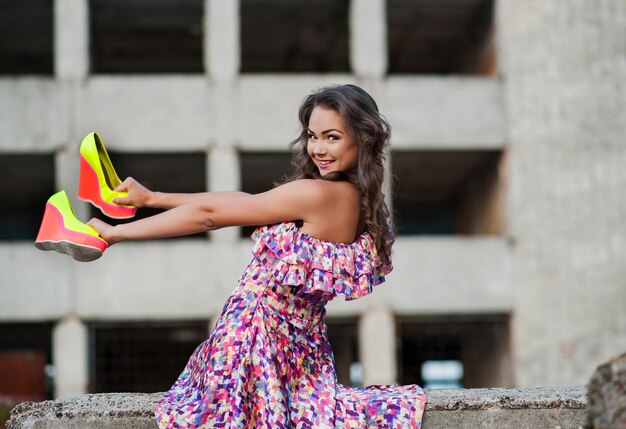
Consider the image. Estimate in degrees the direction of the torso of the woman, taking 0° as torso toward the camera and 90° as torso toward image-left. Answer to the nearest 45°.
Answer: approximately 90°
